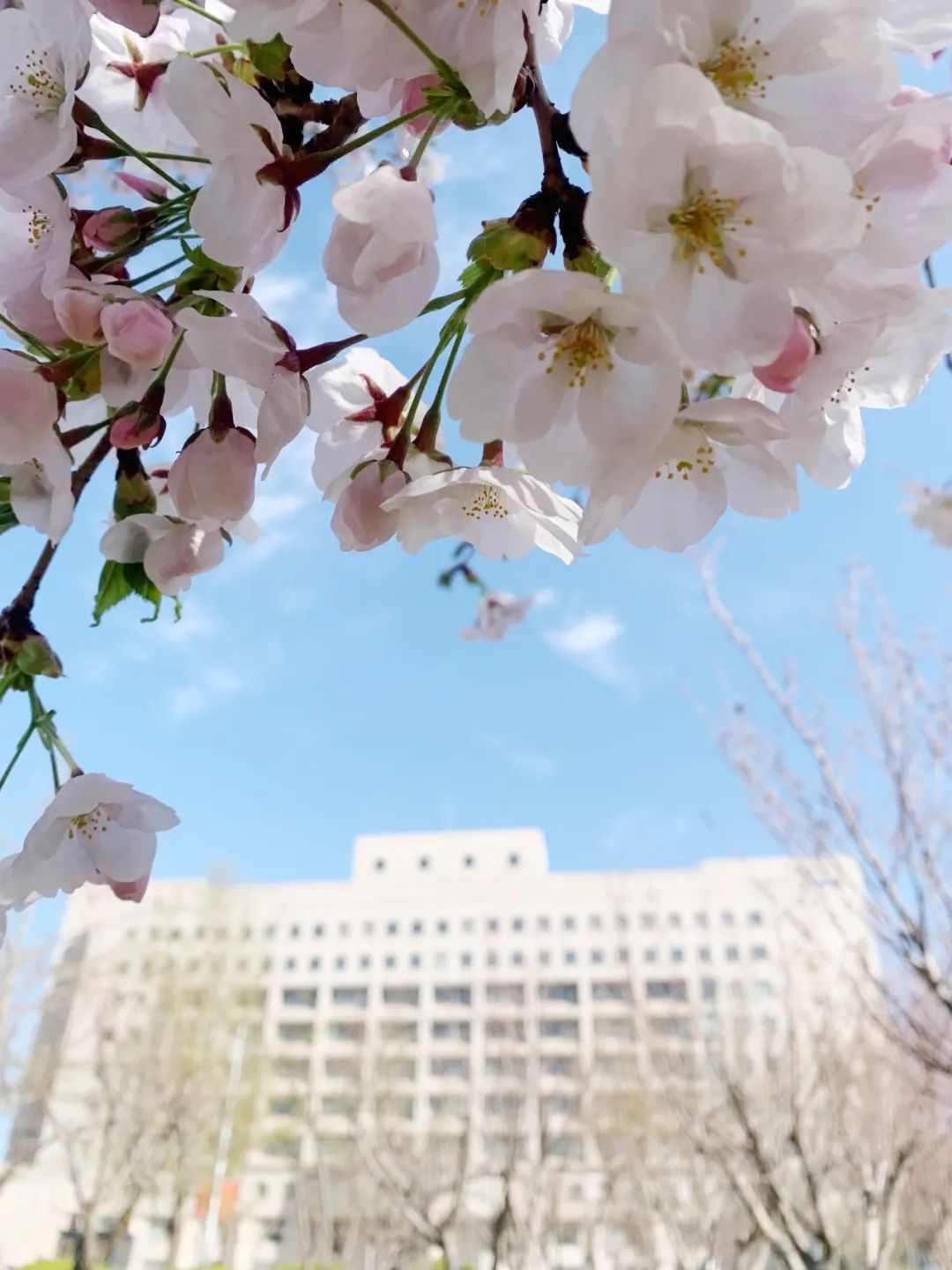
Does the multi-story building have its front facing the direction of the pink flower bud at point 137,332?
yes

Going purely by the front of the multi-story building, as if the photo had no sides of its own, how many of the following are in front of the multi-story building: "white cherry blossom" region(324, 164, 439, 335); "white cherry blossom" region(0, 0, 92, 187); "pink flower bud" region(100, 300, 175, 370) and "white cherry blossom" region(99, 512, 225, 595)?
4

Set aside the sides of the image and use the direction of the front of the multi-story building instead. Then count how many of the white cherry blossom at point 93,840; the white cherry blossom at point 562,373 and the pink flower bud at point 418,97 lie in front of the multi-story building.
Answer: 3

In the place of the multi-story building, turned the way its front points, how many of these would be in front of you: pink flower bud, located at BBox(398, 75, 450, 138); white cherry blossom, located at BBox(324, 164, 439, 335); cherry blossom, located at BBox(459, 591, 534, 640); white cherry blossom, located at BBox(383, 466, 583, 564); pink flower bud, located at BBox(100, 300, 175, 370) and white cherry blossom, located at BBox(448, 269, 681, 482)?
6

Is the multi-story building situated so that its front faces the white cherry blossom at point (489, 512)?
yes

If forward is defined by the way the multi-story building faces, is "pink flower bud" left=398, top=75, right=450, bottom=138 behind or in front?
in front

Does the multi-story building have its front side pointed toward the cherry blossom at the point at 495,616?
yes

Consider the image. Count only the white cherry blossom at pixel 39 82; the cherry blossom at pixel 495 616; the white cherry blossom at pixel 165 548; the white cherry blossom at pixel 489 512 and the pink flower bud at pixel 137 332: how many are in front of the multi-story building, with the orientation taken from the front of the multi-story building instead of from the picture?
5

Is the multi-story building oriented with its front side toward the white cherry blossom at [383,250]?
yes

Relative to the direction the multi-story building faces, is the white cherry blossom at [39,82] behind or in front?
in front

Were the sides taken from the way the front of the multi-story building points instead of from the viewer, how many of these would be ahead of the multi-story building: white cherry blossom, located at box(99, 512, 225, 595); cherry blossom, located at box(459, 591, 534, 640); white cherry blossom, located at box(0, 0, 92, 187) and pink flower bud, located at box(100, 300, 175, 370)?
4

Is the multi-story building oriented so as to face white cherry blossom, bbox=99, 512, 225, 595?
yes

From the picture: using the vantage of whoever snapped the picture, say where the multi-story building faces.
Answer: facing the viewer

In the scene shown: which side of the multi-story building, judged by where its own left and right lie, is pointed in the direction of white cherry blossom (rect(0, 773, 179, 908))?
front

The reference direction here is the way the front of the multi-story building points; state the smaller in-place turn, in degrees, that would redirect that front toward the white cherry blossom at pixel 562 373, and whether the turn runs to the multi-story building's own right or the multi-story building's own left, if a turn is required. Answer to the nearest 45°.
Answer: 0° — it already faces it
